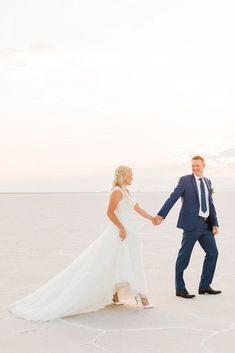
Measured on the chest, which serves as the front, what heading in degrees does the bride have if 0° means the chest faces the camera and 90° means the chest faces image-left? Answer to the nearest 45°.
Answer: approximately 270°

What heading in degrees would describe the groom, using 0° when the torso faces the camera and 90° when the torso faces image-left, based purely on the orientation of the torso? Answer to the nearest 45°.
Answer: approximately 315°

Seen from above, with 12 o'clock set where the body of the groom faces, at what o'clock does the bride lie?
The bride is roughly at 3 o'clock from the groom.

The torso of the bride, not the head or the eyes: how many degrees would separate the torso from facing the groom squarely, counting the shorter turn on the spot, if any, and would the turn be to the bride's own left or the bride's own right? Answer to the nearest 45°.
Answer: approximately 45° to the bride's own left

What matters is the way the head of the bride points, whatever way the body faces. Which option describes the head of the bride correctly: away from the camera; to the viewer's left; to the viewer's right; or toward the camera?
to the viewer's right
